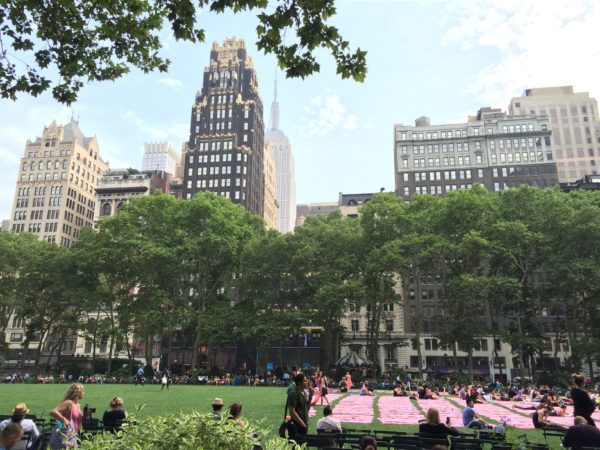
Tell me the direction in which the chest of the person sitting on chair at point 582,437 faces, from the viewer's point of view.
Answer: away from the camera

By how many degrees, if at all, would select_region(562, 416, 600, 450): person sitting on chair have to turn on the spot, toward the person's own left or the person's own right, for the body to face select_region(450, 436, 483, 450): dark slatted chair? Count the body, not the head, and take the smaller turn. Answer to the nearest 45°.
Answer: approximately 90° to the person's own left

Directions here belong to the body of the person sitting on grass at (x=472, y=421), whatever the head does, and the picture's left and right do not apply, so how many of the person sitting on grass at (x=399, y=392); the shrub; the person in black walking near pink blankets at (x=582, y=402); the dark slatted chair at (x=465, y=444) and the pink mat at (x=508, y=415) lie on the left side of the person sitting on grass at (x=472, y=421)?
2

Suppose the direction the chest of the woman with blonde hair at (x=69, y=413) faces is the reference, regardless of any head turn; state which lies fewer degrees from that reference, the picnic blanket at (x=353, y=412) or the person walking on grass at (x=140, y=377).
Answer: the picnic blanket

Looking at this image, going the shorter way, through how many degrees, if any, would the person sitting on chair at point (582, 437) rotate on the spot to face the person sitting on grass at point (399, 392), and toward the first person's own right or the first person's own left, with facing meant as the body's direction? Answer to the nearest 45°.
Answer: approximately 45° to the first person's own left

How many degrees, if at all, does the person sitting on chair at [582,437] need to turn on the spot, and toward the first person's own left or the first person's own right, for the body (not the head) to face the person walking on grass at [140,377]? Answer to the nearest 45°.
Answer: approximately 45° to the first person's own left

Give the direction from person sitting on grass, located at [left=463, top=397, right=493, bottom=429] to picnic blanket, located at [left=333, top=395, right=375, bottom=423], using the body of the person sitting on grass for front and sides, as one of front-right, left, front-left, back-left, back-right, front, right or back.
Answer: back-left

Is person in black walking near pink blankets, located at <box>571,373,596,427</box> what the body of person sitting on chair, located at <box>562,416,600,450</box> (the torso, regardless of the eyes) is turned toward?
yes

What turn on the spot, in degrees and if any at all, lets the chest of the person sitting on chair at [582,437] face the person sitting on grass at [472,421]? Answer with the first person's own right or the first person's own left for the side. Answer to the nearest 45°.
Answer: approximately 45° to the first person's own left

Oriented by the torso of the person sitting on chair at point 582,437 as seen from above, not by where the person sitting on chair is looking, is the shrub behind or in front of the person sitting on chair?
behind
